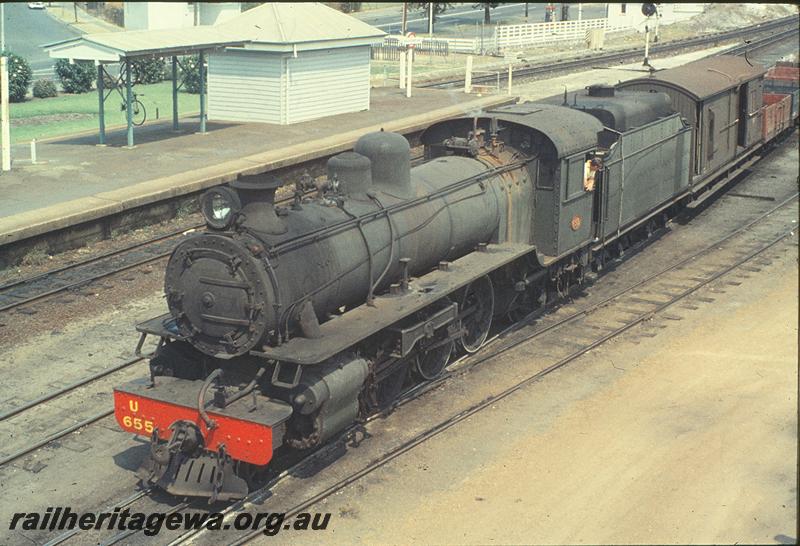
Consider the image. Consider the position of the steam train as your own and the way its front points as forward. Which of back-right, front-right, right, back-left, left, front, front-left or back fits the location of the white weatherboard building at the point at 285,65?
back-right

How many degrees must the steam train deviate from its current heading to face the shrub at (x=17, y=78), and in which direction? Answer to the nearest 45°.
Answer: approximately 90° to its right

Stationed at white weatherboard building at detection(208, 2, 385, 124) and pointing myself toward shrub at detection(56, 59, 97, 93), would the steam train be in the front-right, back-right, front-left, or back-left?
back-left

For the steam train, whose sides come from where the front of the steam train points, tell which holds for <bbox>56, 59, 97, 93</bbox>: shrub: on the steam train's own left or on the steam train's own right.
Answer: on the steam train's own right

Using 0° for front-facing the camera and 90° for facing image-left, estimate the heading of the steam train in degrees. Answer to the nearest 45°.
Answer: approximately 45°

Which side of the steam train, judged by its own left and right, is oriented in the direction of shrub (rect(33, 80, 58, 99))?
right

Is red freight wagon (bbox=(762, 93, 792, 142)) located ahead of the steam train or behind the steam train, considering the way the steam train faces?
behind

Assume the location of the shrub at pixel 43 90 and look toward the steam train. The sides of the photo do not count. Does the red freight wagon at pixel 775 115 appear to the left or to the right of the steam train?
left
